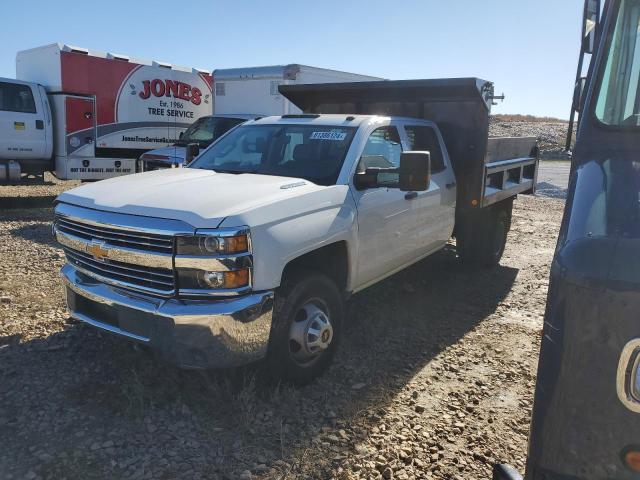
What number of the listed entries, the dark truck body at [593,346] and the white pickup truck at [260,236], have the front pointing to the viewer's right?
0

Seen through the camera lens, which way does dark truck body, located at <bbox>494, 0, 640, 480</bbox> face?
facing the viewer and to the left of the viewer

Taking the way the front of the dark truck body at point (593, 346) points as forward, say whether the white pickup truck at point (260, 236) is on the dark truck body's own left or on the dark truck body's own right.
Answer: on the dark truck body's own right

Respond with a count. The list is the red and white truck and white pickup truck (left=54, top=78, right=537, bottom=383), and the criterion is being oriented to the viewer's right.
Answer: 0

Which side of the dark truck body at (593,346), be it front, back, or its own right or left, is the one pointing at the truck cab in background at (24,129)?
right

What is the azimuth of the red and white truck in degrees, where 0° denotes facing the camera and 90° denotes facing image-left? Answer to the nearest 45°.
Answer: approximately 45°

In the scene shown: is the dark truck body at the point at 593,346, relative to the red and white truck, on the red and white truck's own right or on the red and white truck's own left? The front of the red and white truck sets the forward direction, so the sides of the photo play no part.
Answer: on the red and white truck's own left

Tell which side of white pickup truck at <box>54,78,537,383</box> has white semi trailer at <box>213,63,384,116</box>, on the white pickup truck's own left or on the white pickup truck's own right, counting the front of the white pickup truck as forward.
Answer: on the white pickup truck's own right

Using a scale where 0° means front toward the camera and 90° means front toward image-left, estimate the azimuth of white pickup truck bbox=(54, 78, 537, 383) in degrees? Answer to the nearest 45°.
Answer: approximately 45°

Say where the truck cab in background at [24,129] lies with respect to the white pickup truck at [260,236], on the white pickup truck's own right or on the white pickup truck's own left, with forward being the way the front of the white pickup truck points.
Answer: on the white pickup truck's own right
